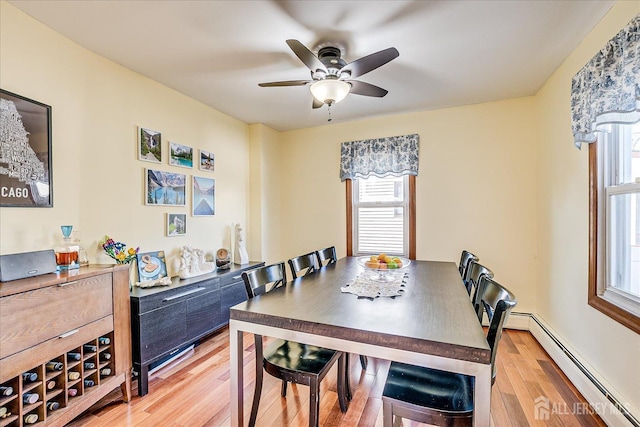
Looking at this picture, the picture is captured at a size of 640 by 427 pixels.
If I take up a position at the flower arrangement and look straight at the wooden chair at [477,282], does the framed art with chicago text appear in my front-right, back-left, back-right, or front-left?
back-right

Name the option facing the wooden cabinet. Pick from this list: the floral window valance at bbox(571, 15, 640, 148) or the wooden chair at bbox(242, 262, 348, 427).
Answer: the floral window valance

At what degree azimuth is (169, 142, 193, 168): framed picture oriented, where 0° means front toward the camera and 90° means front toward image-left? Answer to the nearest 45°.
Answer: approximately 315°

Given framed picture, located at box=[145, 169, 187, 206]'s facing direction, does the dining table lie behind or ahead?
ahead

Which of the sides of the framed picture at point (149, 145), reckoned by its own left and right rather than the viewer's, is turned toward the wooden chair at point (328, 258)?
front

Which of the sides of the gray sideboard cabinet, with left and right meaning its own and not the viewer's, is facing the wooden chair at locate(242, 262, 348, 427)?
front

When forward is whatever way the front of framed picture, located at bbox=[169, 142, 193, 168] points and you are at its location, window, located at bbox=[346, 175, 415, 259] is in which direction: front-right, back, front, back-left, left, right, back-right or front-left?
front-left
